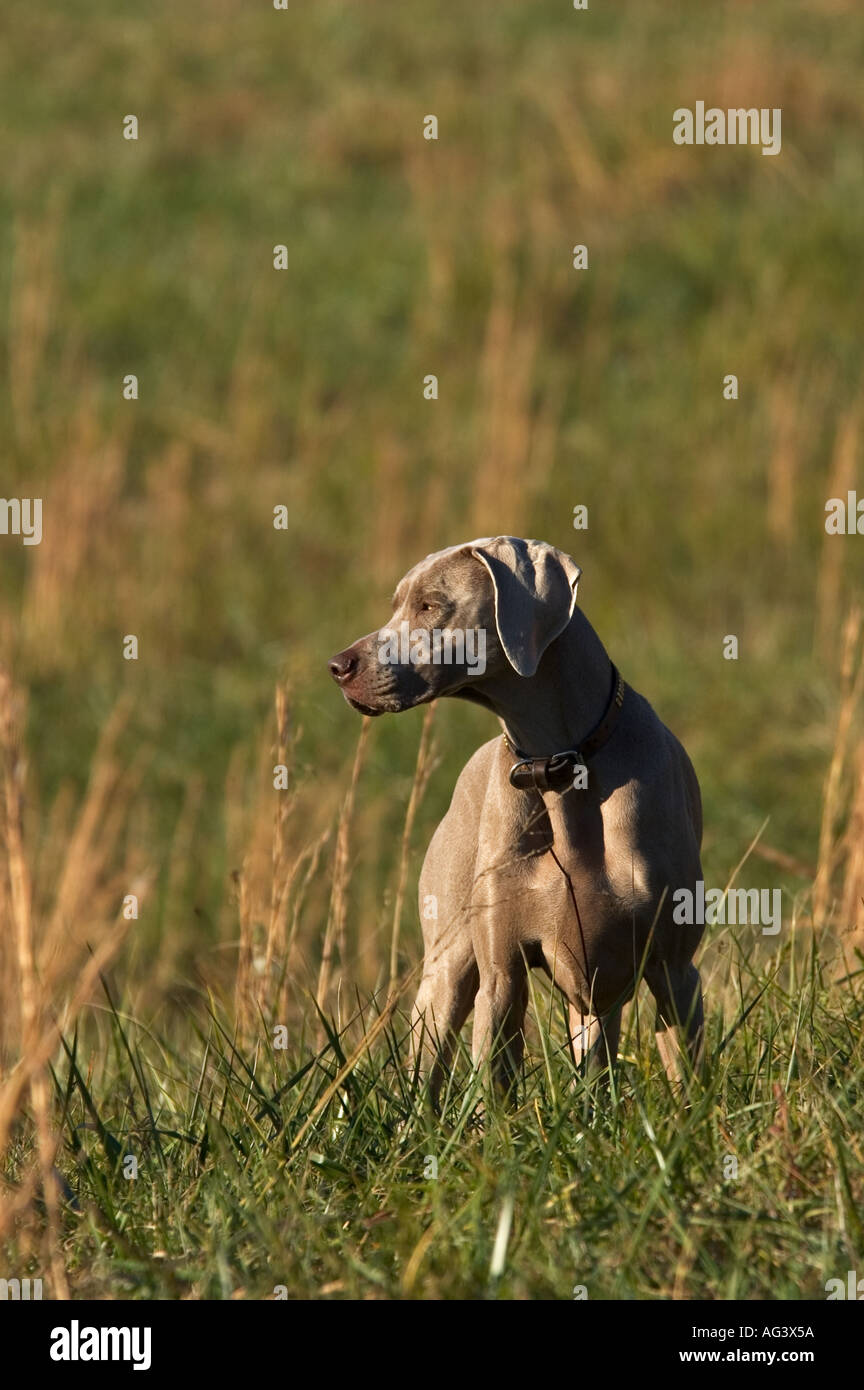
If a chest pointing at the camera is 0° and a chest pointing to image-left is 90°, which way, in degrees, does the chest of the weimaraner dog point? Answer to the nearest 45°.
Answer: approximately 0°
